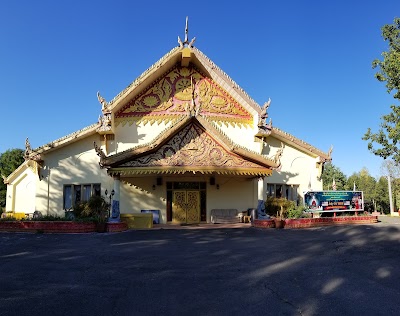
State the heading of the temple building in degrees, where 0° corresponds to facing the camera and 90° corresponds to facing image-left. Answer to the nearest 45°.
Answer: approximately 0°

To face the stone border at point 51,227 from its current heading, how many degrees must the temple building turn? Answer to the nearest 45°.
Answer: approximately 45° to its right

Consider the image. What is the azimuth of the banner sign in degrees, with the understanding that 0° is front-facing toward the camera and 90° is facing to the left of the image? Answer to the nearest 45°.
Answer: approximately 0°

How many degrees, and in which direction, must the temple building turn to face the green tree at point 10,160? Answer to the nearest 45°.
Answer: approximately 135° to its right

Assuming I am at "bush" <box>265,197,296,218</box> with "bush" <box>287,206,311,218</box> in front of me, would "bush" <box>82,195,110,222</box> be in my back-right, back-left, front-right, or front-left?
back-right

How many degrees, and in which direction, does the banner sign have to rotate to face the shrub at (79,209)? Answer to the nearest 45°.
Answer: approximately 45° to its right

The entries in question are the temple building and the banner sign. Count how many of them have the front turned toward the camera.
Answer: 2

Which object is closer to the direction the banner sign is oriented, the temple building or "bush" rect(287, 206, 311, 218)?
the bush
